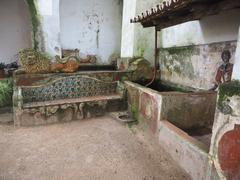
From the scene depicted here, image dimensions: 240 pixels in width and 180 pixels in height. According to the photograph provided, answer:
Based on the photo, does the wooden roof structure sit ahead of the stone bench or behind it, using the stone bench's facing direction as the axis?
ahead

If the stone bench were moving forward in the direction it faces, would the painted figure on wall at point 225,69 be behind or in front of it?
in front

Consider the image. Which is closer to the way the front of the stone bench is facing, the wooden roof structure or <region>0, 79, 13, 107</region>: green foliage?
the wooden roof structure

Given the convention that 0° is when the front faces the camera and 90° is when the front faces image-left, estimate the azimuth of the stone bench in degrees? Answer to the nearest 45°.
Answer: approximately 315°
